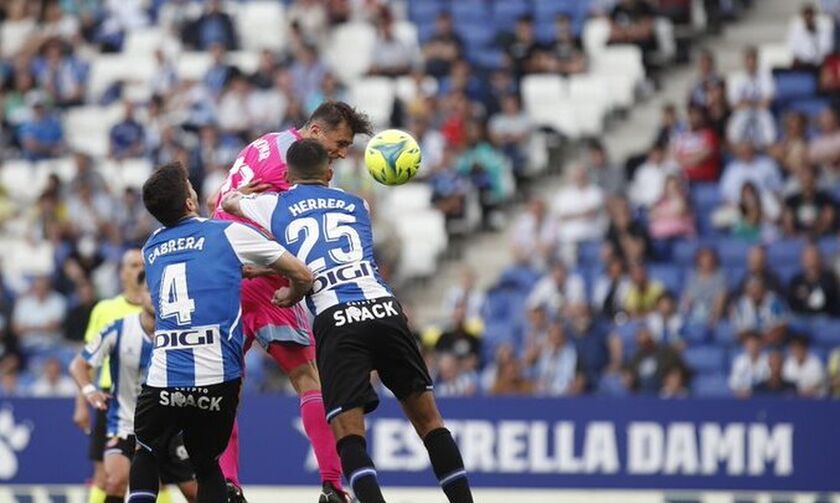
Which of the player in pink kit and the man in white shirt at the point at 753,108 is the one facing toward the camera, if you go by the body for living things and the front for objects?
the man in white shirt

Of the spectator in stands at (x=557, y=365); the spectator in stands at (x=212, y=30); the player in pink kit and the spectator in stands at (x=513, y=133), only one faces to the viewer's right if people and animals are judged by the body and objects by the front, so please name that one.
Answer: the player in pink kit

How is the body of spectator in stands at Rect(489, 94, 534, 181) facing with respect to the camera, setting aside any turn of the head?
toward the camera

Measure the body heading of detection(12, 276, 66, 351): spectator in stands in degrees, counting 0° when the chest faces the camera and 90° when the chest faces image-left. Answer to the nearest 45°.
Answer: approximately 0°

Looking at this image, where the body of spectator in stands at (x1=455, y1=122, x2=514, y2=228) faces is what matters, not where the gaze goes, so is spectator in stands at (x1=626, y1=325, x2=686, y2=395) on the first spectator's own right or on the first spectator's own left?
on the first spectator's own left

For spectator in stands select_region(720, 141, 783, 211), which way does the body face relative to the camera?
toward the camera

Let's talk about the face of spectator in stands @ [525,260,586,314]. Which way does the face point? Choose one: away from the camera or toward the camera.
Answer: toward the camera

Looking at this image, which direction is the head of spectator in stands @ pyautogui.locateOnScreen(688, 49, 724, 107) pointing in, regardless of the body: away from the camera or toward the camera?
toward the camera

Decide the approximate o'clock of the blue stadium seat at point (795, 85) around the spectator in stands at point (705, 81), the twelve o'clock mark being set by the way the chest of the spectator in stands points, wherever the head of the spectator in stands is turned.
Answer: The blue stadium seat is roughly at 9 o'clock from the spectator in stands.

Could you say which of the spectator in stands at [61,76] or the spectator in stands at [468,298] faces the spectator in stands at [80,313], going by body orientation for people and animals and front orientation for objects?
the spectator in stands at [61,76]

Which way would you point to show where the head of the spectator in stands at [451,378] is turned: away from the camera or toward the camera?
toward the camera

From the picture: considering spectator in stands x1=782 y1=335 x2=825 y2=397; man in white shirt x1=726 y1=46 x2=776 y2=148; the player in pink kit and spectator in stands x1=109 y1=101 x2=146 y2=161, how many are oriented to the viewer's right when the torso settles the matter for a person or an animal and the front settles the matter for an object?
1

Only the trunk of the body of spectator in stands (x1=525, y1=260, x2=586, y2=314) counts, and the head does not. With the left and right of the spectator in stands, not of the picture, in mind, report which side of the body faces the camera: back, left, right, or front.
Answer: front
